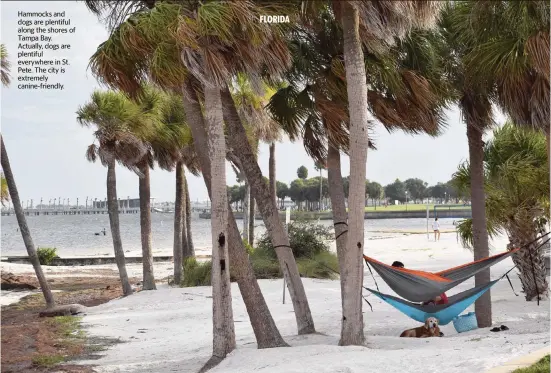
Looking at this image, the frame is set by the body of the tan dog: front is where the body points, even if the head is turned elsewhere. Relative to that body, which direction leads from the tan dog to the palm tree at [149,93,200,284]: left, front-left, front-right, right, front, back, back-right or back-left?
back

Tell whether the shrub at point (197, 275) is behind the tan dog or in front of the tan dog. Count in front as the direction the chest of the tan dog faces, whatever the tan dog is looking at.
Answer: behind

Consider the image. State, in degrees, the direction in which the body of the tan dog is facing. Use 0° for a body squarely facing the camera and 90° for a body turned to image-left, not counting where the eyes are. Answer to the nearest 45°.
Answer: approximately 315°

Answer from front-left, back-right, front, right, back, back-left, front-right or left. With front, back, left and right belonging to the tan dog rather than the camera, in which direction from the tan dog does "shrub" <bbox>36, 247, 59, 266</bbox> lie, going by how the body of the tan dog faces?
back

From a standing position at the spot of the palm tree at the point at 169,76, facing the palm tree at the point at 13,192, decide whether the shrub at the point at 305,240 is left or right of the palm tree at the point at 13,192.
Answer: right

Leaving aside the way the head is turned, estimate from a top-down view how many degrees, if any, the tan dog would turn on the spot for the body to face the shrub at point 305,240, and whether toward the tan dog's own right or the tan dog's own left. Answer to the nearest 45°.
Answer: approximately 135° to the tan dog's own left

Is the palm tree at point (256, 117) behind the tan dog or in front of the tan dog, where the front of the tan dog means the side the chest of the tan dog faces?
behind

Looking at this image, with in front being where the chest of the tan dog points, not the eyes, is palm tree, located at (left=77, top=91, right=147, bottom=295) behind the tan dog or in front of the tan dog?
behind
